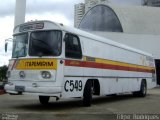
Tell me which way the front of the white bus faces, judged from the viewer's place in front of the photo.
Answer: facing the viewer and to the left of the viewer
